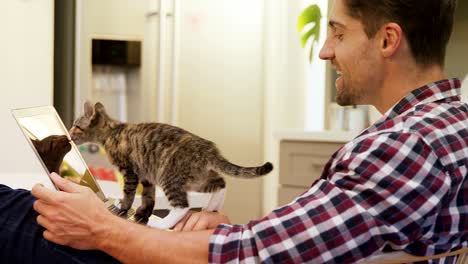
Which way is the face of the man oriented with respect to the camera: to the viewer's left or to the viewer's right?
to the viewer's left

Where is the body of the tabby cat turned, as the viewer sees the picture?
to the viewer's left

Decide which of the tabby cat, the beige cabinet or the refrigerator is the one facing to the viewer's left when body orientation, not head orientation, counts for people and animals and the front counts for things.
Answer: the tabby cat

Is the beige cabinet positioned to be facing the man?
yes

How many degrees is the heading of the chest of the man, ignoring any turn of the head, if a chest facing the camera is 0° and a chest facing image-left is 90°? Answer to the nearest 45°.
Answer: approximately 90°

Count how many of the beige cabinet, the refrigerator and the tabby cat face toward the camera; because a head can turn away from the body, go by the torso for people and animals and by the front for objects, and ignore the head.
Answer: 2

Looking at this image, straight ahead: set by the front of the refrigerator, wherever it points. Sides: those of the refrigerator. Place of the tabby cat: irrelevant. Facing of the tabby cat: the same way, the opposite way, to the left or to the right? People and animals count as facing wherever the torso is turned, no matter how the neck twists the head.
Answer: to the right

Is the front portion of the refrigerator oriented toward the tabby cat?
yes

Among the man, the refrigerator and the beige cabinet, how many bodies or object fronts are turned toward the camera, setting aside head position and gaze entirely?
2
